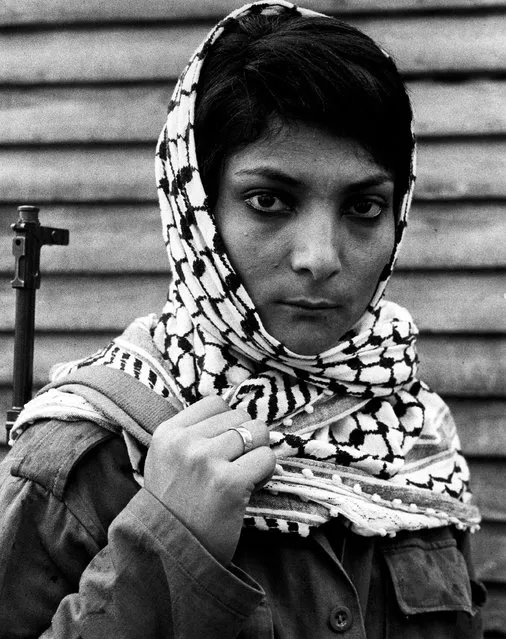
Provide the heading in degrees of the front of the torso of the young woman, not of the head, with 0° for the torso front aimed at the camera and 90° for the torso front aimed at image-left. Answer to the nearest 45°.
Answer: approximately 315°
